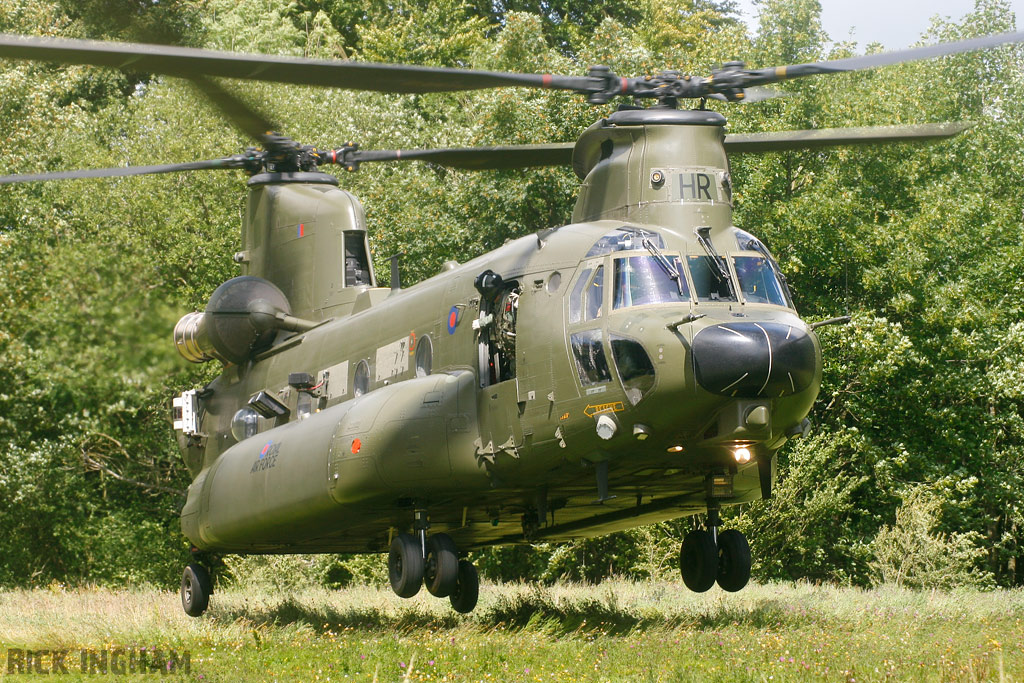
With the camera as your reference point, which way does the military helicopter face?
facing the viewer and to the right of the viewer
